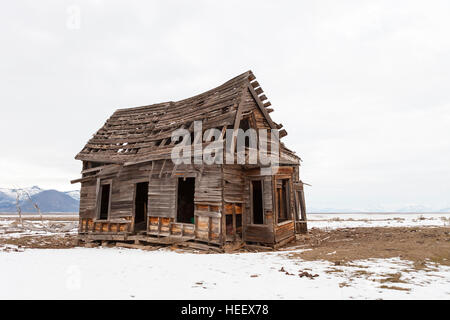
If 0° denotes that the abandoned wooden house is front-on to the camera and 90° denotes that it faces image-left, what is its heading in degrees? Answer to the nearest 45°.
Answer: approximately 45°
